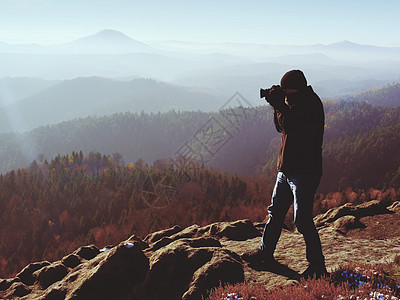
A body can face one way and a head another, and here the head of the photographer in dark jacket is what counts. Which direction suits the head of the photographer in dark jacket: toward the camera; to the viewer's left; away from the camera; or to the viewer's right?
to the viewer's left

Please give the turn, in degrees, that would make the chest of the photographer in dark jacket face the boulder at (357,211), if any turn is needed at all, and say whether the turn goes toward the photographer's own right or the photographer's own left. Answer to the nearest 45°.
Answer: approximately 90° to the photographer's own right

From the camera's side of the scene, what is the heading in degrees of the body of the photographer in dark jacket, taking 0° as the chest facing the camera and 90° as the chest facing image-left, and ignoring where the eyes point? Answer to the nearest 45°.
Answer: approximately 90°

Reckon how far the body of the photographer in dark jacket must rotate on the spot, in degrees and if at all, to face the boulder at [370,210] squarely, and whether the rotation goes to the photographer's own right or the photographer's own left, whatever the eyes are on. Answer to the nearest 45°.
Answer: approximately 90° to the photographer's own right

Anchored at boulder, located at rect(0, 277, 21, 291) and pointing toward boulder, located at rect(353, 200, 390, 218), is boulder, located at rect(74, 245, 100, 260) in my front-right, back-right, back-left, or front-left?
front-left
